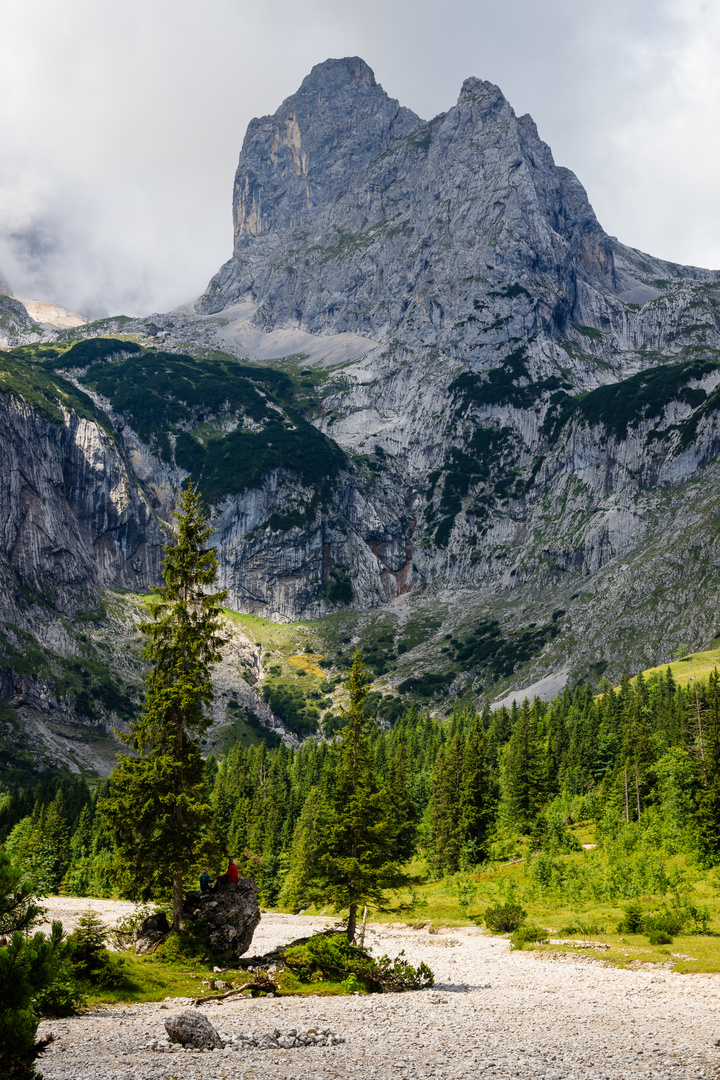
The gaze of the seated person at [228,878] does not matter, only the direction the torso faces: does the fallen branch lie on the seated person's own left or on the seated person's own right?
on the seated person's own left

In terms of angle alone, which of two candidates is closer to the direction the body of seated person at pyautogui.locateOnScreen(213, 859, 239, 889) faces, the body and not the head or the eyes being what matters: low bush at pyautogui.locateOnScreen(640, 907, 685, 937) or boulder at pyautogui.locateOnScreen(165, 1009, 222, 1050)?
the boulder
